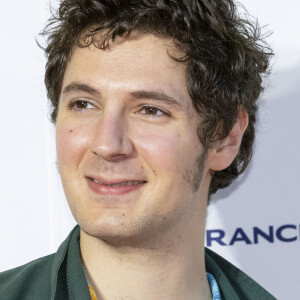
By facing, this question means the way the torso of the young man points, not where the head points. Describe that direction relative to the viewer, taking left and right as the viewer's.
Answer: facing the viewer and to the left of the viewer
